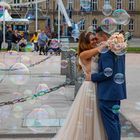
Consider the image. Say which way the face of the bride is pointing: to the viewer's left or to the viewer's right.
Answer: to the viewer's right

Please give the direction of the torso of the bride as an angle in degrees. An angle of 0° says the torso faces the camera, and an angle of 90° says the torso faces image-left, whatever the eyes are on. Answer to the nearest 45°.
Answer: approximately 270°

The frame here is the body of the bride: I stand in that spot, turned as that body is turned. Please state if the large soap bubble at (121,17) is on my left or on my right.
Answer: on my left
